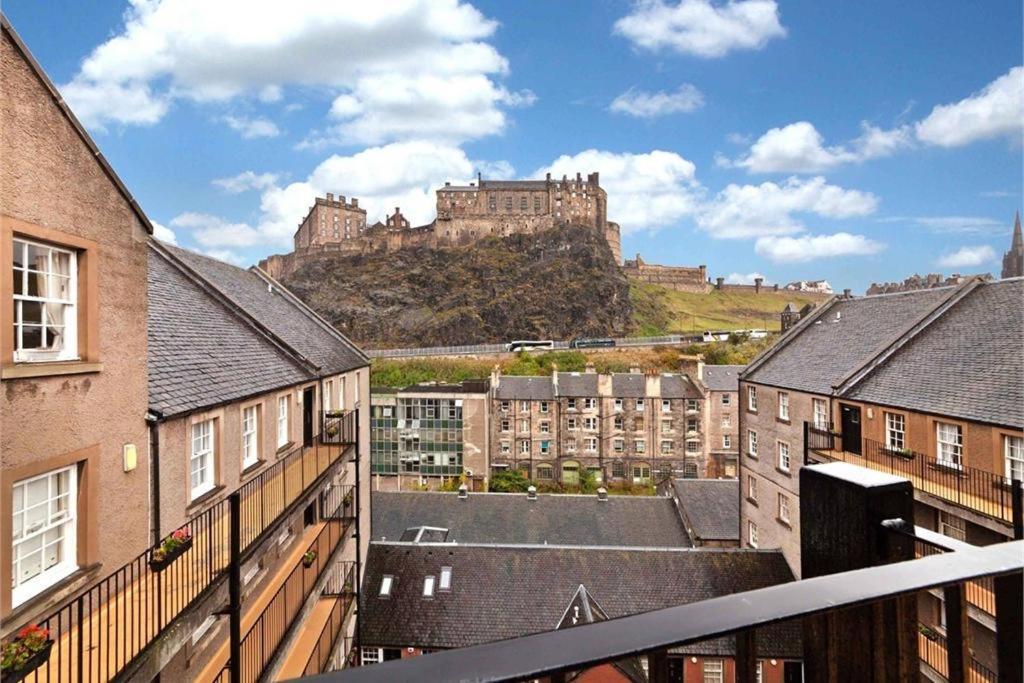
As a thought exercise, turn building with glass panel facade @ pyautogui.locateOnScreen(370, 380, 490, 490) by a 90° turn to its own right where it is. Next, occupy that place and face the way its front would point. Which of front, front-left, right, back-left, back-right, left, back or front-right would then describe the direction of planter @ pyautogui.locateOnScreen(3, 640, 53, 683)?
left

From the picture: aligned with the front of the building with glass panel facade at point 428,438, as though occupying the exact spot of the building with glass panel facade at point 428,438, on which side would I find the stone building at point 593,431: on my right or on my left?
on my left

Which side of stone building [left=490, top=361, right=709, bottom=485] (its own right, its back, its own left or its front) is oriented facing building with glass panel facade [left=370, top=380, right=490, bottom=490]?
right

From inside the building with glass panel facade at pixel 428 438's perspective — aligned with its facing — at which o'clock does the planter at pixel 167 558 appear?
The planter is roughly at 12 o'clock from the building with glass panel facade.

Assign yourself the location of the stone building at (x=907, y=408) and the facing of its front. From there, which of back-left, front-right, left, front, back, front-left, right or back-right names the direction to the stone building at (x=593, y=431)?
right

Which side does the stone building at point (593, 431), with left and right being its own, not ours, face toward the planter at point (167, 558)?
front

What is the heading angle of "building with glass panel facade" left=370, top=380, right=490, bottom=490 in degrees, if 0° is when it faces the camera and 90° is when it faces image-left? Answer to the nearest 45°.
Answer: approximately 0°

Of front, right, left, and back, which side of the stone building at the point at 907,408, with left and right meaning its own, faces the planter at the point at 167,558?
front

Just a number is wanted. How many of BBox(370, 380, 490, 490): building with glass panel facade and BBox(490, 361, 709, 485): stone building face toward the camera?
2

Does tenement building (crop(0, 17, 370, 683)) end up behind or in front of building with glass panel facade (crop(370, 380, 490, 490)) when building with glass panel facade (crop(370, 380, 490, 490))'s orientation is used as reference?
in front

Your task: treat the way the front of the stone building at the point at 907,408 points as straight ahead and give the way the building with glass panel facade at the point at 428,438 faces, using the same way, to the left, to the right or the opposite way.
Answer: to the left

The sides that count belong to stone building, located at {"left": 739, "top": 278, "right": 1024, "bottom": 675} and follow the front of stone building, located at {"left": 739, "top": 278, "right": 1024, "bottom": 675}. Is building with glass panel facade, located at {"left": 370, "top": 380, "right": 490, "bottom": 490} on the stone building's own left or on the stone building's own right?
on the stone building's own right
